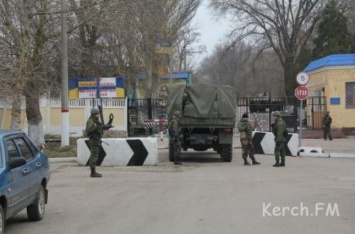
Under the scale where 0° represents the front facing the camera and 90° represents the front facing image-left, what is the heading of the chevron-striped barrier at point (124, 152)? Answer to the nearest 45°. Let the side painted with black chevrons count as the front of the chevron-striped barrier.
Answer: approximately 0°

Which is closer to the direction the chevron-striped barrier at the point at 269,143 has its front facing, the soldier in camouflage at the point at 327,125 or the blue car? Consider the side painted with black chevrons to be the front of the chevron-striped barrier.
the blue car

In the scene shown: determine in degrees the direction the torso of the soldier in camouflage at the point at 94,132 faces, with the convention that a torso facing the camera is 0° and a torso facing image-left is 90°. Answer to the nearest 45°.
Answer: approximately 270°
